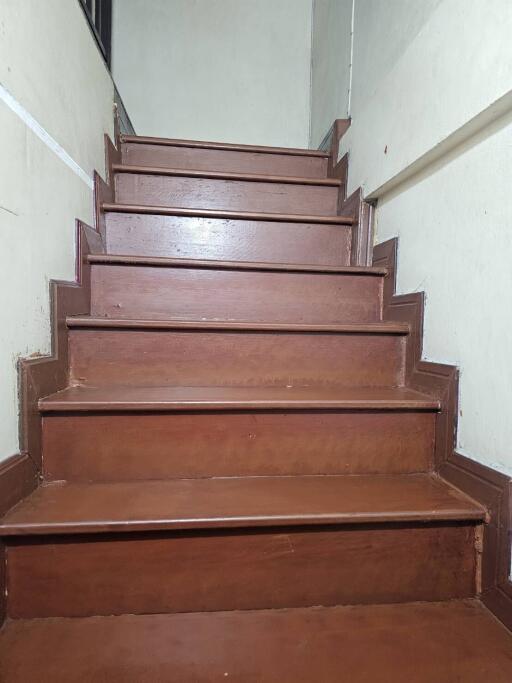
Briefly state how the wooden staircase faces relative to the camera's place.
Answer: facing the viewer
